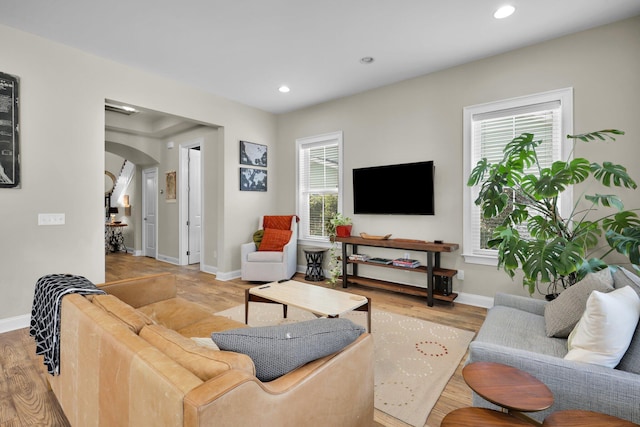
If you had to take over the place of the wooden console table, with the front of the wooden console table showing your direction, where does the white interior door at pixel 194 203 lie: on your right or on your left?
on your right

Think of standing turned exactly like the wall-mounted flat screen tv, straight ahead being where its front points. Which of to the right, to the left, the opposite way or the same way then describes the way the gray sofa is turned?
to the right

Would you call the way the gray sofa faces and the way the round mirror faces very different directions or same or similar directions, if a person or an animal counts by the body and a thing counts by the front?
very different directions

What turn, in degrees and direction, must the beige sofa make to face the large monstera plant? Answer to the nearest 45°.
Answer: approximately 45° to its right

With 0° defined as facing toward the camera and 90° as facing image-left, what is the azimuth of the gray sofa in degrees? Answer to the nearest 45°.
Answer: approximately 90°

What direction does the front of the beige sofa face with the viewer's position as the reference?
facing away from the viewer and to the right of the viewer

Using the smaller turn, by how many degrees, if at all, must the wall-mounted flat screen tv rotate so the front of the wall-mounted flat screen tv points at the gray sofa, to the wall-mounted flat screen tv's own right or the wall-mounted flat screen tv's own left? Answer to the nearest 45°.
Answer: approximately 45° to the wall-mounted flat screen tv's own left
